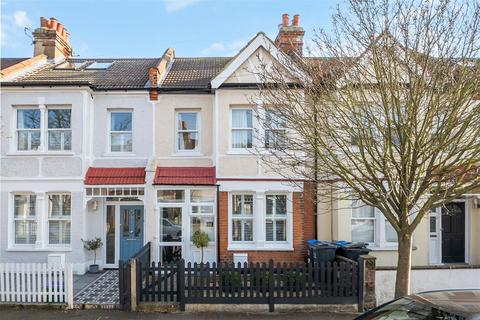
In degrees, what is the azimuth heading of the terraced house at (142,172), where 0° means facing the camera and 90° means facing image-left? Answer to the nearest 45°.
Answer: approximately 0°

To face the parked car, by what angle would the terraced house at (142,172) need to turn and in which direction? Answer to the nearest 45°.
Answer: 0° — it already faces it
